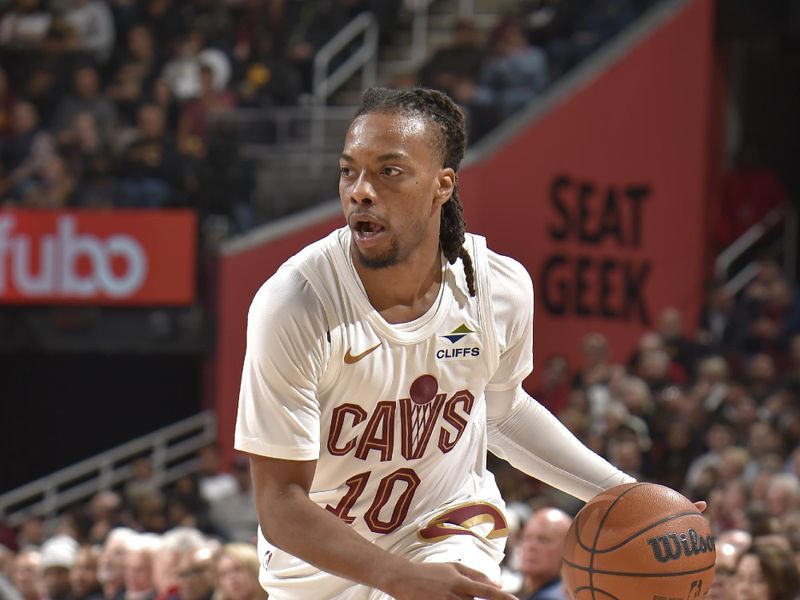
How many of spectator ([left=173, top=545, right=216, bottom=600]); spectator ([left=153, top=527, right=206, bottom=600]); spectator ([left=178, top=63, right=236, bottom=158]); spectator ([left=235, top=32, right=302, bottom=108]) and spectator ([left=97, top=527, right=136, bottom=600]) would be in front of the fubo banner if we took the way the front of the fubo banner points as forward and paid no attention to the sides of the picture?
3

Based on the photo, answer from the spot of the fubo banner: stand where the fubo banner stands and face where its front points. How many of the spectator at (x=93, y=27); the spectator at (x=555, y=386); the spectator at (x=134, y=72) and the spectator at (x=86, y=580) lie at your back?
2

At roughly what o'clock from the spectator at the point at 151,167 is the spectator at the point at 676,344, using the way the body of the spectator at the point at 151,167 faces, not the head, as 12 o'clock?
the spectator at the point at 676,344 is roughly at 10 o'clock from the spectator at the point at 151,167.

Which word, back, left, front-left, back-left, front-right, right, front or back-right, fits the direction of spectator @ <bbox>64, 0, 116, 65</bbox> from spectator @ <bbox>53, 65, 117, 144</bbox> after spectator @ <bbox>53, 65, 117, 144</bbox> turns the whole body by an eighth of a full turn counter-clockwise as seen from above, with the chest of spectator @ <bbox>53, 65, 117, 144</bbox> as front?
back-left

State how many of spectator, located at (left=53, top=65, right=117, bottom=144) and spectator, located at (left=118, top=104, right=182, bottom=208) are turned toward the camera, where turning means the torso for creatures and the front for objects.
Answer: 2

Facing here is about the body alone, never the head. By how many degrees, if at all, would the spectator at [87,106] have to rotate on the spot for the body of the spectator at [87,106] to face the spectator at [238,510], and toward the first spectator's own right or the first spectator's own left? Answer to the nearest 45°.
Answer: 0° — they already face them

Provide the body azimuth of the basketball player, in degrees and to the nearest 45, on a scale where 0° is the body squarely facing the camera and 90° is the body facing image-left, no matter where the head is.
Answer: approximately 0°

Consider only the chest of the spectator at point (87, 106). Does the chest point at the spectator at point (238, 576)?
yes

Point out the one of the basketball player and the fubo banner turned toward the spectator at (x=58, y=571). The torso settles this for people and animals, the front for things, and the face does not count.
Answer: the fubo banner

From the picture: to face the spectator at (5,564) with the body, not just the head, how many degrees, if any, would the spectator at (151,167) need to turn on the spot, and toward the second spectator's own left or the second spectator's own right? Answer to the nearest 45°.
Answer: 0° — they already face them

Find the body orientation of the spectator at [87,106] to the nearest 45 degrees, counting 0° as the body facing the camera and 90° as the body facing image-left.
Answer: approximately 0°

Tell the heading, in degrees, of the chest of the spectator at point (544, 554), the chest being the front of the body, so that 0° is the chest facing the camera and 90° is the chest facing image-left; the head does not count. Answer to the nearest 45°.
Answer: approximately 45°

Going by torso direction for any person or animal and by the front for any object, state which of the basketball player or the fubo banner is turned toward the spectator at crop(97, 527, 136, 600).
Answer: the fubo banner

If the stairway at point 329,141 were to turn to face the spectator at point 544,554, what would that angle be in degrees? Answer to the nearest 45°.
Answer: approximately 45° to its left

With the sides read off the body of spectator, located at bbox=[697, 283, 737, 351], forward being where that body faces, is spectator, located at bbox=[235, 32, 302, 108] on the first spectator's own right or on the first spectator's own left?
on the first spectator's own right
